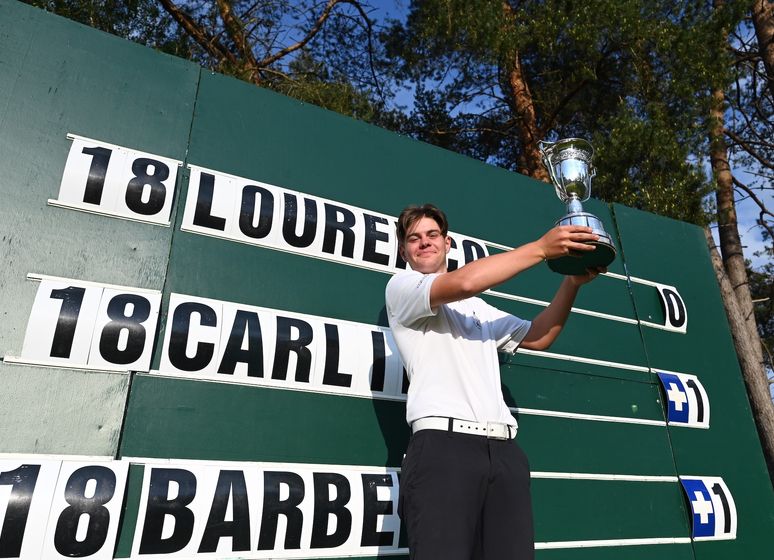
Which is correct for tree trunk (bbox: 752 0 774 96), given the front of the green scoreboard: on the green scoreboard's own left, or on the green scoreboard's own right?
on the green scoreboard's own left

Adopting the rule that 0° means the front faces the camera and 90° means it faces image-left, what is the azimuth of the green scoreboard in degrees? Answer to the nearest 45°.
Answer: approximately 315°

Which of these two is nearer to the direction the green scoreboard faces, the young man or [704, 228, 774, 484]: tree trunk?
the young man

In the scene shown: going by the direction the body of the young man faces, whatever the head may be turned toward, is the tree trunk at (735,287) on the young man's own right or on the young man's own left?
on the young man's own left

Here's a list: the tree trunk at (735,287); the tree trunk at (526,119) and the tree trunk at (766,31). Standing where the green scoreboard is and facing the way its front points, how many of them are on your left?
3

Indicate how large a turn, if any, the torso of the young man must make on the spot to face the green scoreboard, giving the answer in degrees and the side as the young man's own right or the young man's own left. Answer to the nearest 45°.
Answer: approximately 180°

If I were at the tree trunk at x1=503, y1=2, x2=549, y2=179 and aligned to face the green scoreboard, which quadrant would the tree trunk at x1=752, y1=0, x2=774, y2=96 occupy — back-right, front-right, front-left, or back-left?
back-left

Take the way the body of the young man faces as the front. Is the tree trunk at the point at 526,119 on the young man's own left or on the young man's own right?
on the young man's own left

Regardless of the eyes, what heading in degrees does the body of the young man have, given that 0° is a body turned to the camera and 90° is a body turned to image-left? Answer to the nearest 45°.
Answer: approximately 315°

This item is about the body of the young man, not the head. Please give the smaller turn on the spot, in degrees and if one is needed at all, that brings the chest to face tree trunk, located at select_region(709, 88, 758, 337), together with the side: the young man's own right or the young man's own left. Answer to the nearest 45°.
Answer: approximately 90° to the young man's own left

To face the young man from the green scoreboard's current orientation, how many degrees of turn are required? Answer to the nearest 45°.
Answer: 0° — it already faces them
